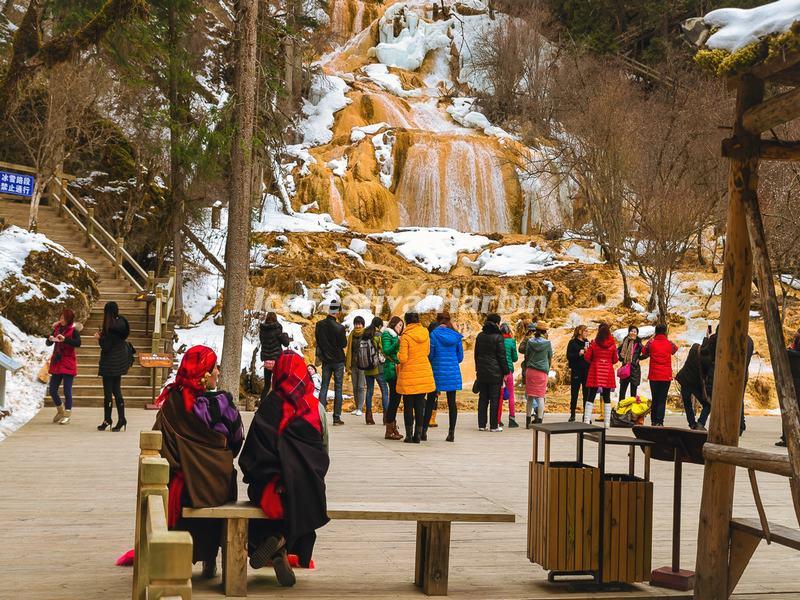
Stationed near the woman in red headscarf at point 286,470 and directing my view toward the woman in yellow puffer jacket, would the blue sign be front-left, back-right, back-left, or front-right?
front-left

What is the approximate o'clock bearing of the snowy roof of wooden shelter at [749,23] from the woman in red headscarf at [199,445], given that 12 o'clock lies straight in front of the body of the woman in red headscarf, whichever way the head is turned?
The snowy roof of wooden shelter is roughly at 2 o'clock from the woman in red headscarf.

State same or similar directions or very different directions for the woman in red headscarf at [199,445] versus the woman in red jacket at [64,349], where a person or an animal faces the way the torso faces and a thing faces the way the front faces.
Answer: very different directions

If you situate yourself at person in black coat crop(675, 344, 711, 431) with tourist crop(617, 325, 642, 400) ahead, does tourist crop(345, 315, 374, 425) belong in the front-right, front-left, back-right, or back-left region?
front-left

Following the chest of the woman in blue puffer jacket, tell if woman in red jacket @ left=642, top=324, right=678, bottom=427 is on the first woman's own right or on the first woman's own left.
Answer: on the first woman's own right

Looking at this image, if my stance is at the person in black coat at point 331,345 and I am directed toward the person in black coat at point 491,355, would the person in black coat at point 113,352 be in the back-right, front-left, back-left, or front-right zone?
back-right

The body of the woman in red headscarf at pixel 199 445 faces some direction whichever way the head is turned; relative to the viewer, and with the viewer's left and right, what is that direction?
facing away from the viewer and to the right of the viewer

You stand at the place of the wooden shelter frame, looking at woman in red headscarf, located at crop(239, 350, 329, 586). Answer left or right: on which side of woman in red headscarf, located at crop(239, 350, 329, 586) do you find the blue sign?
right

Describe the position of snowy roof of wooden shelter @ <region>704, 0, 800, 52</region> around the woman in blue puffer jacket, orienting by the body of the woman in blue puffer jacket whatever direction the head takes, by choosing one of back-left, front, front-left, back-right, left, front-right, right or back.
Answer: back

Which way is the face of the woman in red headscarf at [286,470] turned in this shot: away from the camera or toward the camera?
away from the camera

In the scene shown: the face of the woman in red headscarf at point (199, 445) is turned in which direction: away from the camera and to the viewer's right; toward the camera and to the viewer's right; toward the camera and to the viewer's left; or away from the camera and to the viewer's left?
away from the camera and to the viewer's right

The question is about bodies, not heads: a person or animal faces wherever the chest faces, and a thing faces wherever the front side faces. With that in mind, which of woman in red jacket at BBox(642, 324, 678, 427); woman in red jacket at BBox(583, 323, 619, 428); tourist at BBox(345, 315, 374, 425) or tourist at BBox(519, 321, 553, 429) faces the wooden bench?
tourist at BBox(345, 315, 374, 425)

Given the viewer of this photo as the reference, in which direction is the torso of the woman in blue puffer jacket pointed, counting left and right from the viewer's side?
facing away from the viewer
